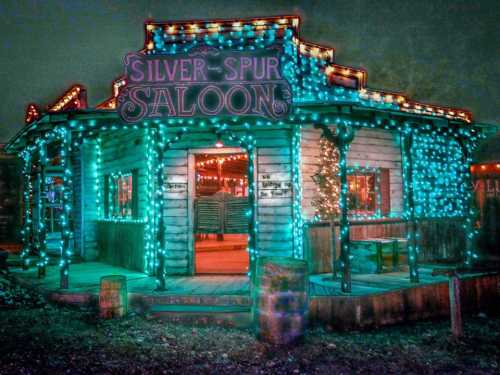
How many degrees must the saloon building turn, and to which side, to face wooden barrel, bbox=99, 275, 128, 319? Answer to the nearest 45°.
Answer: approximately 45° to its right

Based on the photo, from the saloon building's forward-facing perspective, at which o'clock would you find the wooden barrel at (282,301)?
The wooden barrel is roughly at 12 o'clock from the saloon building.

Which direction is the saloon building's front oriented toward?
toward the camera

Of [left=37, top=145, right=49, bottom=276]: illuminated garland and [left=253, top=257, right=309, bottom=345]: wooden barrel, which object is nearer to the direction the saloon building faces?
the wooden barrel

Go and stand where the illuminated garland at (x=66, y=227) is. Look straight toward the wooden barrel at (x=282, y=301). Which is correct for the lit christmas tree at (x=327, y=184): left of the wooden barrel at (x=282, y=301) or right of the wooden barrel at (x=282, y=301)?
left

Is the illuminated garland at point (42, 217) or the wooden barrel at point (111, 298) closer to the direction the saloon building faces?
the wooden barrel
